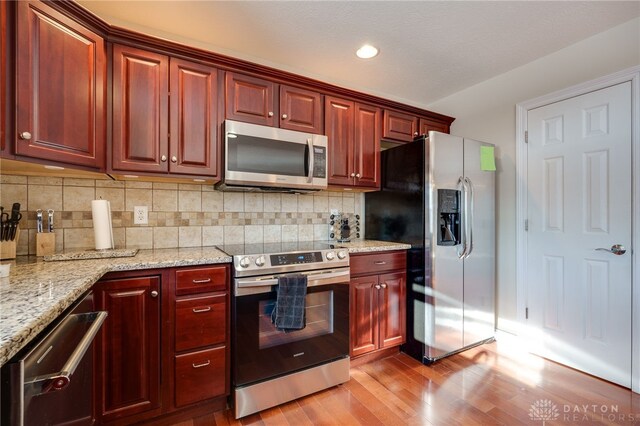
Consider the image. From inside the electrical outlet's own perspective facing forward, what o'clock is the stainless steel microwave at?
The stainless steel microwave is roughly at 10 o'clock from the electrical outlet.

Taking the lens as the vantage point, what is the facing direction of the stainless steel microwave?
facing the viewer and to the right of the viewer

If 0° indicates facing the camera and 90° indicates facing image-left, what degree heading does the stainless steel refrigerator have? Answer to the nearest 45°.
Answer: approximately 315°

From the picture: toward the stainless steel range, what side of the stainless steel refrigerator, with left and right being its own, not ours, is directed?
right

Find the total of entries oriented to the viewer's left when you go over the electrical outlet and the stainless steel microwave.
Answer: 0

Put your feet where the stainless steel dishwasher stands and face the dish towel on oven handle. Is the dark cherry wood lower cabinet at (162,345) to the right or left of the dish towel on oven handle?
left

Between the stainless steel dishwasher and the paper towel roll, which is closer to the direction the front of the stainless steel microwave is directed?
the stainless steel dishwasher

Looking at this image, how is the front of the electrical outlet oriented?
toward the camera

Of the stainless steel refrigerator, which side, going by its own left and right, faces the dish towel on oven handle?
right
